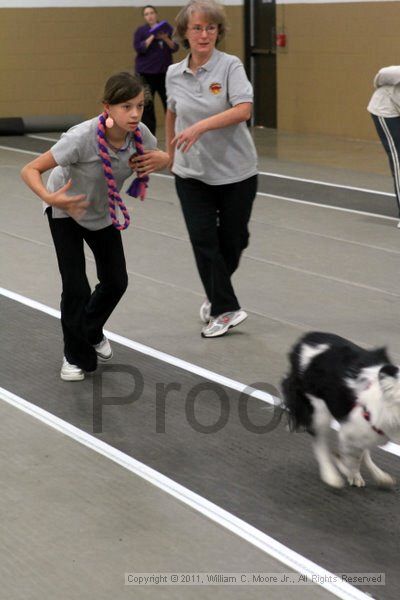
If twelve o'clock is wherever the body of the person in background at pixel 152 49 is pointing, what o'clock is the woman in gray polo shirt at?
The woman in gray polo shirt is roughly at 12 o'clock from the person in background.

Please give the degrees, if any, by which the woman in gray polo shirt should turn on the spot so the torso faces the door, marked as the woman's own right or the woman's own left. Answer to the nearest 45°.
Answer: approximately 180°

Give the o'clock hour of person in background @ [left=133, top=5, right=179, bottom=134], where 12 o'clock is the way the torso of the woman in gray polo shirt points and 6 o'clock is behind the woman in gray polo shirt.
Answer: The person in background is roughly at 6 o'clock from the woman in gray polo shirt.

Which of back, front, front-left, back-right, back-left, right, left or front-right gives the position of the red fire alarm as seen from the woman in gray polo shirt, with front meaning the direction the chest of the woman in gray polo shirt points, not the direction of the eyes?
back

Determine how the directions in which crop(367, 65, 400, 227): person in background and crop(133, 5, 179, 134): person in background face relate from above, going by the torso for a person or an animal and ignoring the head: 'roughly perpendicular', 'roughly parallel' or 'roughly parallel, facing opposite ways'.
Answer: roughly perpendicular

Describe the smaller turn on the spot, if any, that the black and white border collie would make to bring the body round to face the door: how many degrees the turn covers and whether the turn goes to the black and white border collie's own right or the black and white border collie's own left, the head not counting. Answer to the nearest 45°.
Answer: approximately 135° to the black and white border collie's own left

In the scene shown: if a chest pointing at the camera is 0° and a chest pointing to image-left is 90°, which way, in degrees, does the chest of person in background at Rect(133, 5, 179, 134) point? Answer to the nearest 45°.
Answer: approximately 0°

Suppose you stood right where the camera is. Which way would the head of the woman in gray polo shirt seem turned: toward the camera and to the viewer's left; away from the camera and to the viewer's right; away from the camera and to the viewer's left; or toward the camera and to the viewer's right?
toward the camera and to the viewer's right

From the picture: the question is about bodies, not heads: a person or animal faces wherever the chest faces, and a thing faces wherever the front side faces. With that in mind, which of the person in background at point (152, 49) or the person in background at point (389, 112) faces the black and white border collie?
the person in background at point (152, 49)

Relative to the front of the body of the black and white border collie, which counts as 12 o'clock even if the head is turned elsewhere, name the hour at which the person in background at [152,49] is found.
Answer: The person in background is roughly at 7 o'clock from the black and white border collie.

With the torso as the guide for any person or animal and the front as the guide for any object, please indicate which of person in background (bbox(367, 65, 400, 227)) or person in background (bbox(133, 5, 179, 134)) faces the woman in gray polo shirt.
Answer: person in background (bbox(133, 5, 179, 134))
